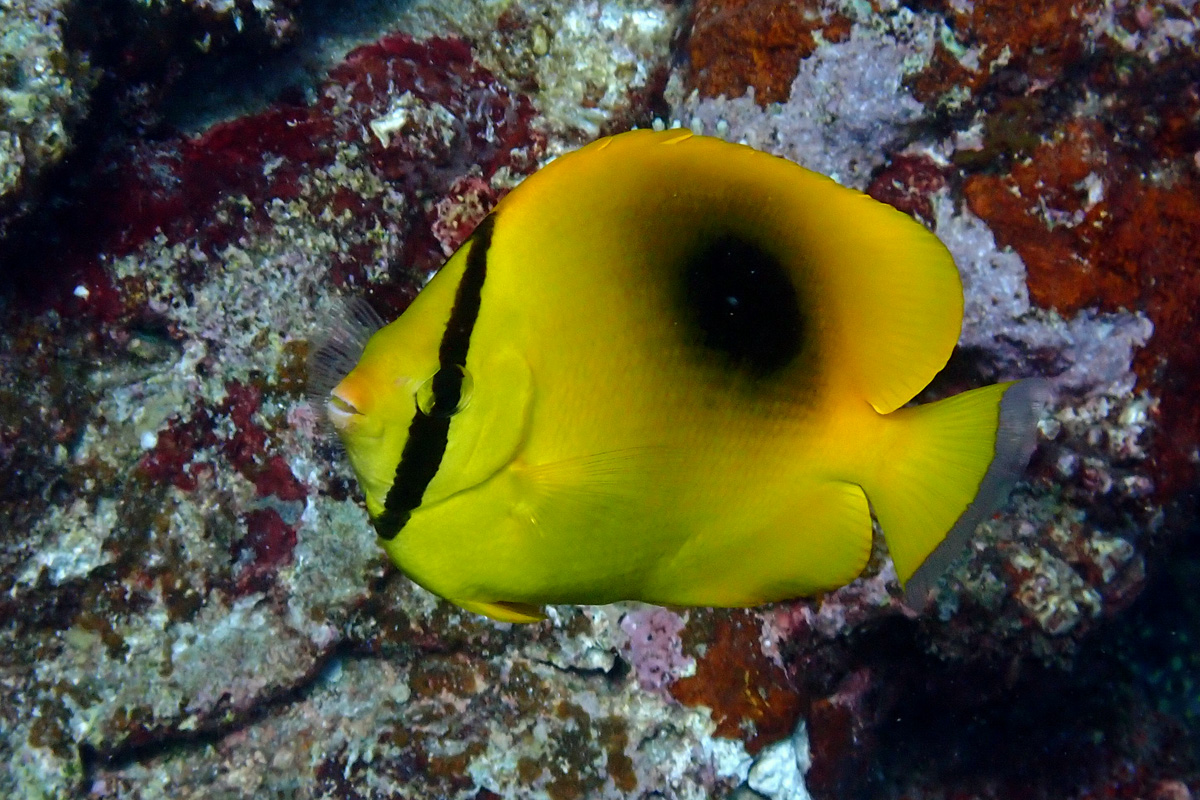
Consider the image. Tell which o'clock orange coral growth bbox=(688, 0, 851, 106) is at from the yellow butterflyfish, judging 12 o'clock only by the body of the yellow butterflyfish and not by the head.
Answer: The orange coral growth is roughly at 3 o'clock from the yellow butterflyfish.

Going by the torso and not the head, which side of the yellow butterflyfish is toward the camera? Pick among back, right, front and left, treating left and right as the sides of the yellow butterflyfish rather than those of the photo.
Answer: left

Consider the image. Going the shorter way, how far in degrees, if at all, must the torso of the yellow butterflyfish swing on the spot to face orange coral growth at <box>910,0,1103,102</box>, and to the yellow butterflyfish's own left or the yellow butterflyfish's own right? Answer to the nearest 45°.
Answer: approximately 90° to the yellow butterflyfish's own right

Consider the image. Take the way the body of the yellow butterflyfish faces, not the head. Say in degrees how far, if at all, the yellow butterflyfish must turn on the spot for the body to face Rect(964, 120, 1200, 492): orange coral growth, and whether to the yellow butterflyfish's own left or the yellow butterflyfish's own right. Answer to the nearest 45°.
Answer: approximately 135° to the yellow butterflyfish's own right
